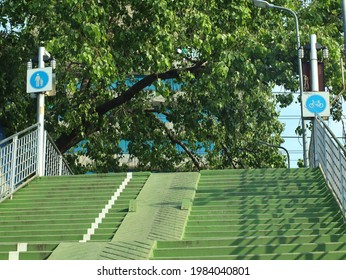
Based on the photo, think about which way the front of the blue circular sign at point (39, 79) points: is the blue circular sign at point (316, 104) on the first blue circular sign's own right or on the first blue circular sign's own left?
on the first blue circular sign's own left

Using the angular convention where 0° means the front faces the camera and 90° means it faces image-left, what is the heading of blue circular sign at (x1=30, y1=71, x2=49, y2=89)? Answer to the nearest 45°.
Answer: approximately 0°

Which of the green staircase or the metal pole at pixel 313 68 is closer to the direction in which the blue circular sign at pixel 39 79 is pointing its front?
the green staircase

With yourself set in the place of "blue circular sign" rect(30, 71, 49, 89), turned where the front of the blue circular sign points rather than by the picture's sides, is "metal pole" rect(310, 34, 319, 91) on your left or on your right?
on your left

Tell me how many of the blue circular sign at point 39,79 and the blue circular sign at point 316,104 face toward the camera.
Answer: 2

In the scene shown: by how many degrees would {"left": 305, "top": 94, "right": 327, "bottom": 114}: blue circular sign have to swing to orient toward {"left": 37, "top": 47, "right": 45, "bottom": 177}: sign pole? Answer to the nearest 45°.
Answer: approximately 90° to its right

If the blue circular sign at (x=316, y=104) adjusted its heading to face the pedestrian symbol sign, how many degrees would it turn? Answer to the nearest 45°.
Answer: approximately 90° to its right

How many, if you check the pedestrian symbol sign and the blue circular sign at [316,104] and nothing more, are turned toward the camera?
2
